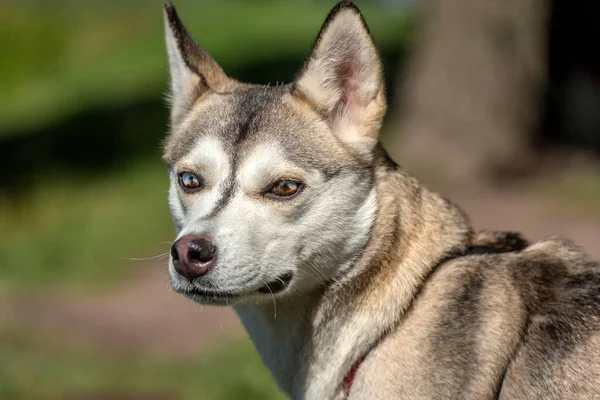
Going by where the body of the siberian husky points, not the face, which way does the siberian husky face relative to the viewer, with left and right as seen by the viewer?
facing the viewer and to the left of the viewer
